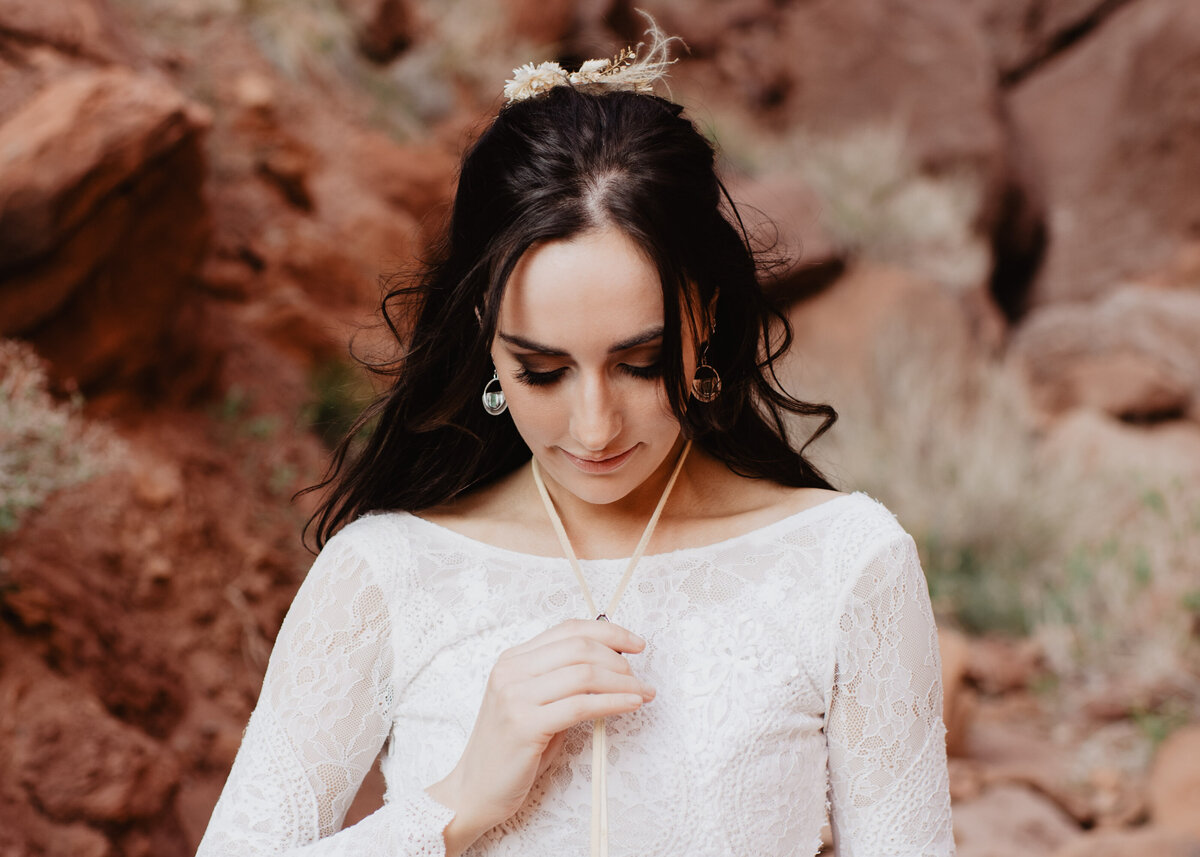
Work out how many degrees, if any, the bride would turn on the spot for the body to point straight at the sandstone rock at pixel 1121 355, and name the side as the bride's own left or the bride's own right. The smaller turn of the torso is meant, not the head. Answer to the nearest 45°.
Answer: approximately 135° to the bride's own left

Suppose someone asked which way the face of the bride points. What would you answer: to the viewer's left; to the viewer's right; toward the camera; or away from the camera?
toward the camera

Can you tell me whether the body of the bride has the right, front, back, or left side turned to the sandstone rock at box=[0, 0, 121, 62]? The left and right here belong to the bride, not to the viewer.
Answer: back

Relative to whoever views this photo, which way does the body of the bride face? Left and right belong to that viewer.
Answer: facing the viewer

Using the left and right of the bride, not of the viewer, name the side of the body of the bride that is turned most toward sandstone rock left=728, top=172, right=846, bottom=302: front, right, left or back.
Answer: back

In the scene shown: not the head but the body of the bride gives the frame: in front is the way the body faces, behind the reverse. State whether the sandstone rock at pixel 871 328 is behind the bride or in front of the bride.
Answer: behind

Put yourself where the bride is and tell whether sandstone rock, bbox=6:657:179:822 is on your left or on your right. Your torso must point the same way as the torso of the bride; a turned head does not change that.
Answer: on your right

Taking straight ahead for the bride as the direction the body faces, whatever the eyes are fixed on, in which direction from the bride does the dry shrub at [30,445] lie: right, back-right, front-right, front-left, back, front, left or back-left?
back-right

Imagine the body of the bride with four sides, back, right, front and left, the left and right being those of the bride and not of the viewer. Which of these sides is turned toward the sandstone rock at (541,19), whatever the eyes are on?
back
